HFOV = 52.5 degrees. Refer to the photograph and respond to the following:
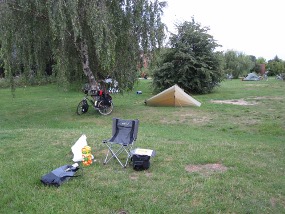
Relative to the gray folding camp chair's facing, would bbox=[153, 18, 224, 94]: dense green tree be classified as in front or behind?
behind

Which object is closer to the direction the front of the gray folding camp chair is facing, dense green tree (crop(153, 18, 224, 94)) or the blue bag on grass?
the blue bag on grass

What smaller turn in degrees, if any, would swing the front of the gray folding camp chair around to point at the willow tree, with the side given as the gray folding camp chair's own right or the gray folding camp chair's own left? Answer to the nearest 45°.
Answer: approximately 135° to the gray folding camp chair's own right

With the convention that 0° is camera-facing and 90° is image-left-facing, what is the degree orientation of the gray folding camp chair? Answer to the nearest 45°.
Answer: approximately 45°

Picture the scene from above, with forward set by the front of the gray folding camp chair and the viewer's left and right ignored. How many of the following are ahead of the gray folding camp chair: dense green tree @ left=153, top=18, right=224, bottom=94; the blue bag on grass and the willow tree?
1

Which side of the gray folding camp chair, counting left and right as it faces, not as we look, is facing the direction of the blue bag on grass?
front
